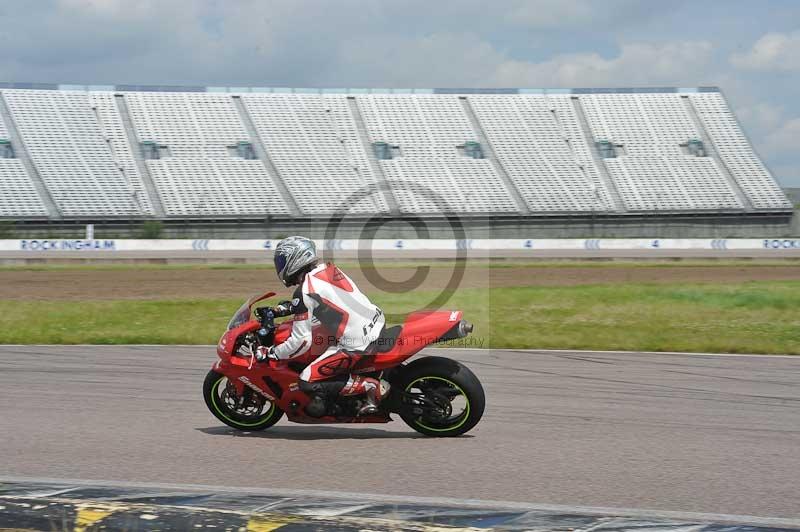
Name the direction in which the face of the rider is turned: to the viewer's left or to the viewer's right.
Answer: to the viewer's left

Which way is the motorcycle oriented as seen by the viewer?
to the viewer's left

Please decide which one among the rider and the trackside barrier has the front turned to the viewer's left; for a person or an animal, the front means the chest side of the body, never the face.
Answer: the rider

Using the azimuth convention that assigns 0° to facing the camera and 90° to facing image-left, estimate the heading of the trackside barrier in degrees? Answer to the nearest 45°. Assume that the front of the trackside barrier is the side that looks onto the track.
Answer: approximately 0°

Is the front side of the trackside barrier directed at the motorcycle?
yes

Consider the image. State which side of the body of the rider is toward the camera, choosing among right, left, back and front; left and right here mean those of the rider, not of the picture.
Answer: left

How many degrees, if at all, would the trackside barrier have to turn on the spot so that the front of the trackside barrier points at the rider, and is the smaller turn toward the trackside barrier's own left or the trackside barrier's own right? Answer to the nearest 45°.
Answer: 0° — it already faces them

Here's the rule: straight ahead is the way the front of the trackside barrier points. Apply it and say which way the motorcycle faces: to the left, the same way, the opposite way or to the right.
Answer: to the right

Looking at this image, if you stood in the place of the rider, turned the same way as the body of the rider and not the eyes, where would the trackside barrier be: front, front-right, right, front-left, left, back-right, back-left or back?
right

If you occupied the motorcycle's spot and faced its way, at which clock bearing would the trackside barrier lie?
The trackside barrier is roughly at 3 o'clock from the motorcycle.
